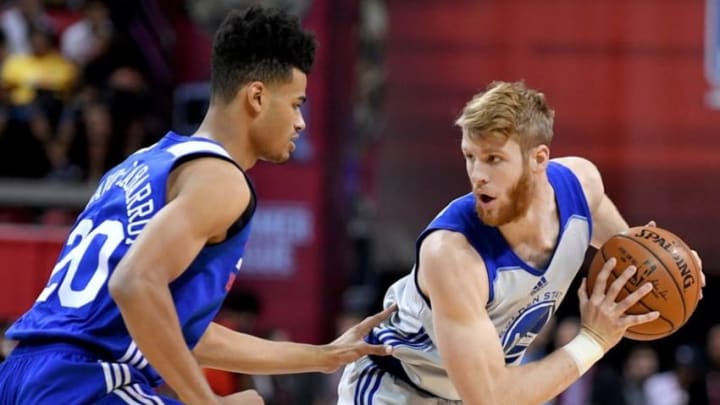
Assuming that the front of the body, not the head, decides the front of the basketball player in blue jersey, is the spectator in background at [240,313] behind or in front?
in front

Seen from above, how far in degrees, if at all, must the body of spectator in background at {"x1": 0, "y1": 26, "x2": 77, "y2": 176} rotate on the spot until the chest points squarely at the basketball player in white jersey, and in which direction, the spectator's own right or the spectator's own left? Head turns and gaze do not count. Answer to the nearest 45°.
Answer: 0° — they already face them

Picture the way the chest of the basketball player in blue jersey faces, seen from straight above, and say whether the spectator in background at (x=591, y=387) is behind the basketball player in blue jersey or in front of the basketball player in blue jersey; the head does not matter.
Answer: in front

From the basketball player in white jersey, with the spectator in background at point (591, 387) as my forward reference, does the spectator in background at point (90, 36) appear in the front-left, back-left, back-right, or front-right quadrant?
front-left

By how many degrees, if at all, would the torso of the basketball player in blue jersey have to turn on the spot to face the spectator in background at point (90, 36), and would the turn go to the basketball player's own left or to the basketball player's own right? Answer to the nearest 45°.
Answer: approximately 45° to the basketball player's own left

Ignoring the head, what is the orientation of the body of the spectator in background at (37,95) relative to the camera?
toward the camera

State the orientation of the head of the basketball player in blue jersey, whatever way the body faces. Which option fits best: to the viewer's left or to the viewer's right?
to the viewer's right

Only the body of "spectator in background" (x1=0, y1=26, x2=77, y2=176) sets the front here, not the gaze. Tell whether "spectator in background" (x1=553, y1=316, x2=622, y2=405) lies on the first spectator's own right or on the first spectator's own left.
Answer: on the first spectator's own left

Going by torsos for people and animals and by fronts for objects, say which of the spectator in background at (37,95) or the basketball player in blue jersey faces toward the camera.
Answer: the spectator in background

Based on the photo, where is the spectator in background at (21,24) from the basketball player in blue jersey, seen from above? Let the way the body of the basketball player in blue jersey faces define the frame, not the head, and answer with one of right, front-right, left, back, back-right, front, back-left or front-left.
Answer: front-left

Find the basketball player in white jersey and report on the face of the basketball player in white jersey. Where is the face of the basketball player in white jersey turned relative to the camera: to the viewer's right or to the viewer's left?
to the viewer's left

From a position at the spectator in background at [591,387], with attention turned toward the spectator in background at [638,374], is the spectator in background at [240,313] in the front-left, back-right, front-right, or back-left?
back-left
